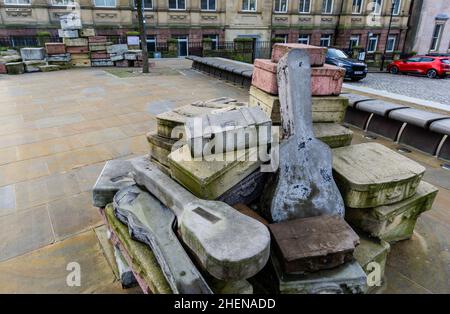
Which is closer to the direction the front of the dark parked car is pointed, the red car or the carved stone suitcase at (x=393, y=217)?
the carved stone suitcase

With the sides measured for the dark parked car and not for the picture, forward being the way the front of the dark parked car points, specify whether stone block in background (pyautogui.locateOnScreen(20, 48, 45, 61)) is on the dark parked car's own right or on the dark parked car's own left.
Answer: on the dark parked car's own right

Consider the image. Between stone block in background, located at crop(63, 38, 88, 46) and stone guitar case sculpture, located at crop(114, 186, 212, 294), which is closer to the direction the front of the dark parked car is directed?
the stone guitar case sculpture

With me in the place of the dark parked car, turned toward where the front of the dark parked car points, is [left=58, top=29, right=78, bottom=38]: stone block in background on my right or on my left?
on my right

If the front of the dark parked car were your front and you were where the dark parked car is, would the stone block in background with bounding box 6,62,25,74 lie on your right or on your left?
on your right

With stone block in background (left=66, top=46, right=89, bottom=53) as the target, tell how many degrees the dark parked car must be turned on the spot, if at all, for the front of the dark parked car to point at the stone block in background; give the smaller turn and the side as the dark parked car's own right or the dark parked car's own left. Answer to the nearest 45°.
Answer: approximately 90° to the dark parked car's own right

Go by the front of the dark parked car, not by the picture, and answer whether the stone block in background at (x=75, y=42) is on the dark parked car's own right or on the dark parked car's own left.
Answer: on the dark parked car's own right
